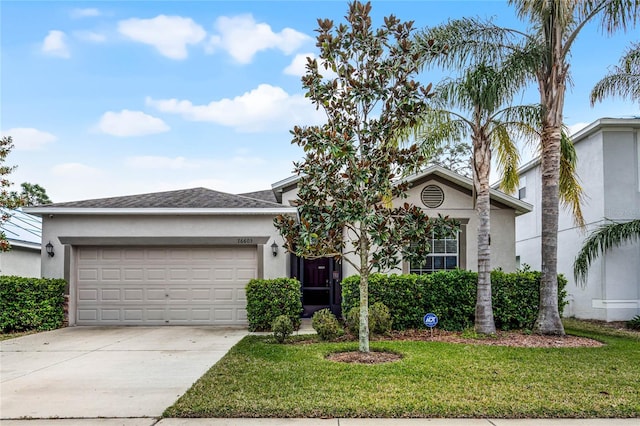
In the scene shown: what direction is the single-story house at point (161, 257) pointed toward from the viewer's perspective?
toward the camera

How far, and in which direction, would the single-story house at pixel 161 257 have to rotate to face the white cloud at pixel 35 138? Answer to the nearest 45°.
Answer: approximately 135° to its right

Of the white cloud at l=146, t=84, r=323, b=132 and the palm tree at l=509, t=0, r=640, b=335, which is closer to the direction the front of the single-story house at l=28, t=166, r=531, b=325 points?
the palm tree

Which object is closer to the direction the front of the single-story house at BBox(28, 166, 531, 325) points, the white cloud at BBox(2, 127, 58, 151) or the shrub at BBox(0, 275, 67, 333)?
the shrub

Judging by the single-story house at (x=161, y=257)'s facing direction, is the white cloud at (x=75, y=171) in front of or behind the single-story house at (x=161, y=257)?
behind

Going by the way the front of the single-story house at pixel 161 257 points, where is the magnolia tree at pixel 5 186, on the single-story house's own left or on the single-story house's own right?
on the single-story house's own right
